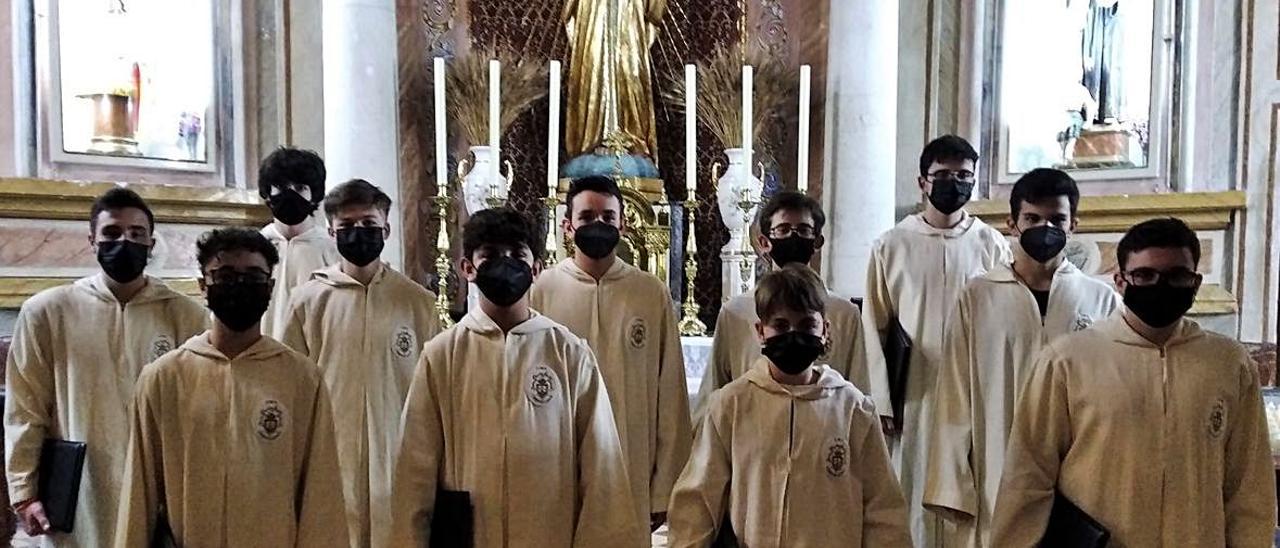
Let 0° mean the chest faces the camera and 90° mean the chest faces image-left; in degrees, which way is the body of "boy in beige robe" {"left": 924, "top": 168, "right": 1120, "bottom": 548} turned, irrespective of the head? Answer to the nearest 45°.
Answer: approximately 0°

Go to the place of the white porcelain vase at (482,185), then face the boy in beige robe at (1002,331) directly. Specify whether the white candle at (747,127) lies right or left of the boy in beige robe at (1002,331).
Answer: left

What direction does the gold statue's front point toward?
toward the camera

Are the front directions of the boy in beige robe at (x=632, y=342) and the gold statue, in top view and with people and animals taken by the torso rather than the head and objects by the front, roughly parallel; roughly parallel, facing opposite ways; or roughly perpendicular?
roughly parallel

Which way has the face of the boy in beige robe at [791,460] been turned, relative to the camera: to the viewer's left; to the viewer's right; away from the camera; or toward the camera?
toward the camera

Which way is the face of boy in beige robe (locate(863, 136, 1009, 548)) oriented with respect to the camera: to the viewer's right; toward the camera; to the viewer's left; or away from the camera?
toward the camera

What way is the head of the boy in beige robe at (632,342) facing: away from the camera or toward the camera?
toward the camera

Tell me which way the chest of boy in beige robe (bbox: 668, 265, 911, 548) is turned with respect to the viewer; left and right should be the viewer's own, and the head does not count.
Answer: facing the viewer

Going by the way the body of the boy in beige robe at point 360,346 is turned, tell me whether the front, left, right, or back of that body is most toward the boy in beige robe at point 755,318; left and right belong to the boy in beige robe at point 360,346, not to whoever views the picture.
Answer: left

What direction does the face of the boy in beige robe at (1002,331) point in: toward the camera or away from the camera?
toward the camera

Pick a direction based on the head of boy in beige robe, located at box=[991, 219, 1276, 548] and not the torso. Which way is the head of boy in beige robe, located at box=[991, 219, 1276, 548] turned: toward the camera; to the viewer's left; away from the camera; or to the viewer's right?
toward the camera

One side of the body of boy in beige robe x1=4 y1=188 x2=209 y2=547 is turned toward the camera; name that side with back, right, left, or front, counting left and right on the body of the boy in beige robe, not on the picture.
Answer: front

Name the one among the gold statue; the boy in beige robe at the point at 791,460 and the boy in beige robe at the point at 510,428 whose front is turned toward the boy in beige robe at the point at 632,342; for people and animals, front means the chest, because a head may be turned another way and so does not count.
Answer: the gold statue
